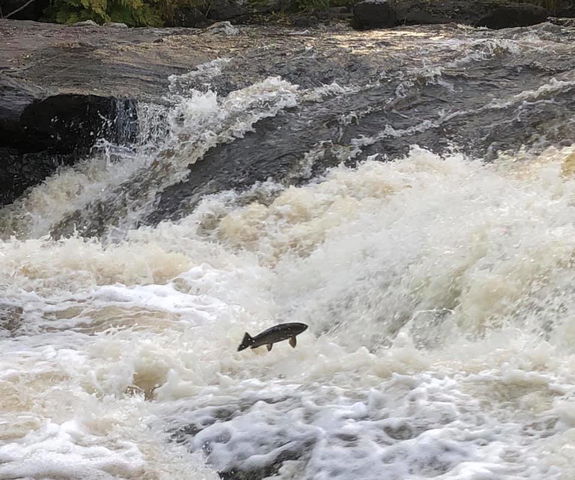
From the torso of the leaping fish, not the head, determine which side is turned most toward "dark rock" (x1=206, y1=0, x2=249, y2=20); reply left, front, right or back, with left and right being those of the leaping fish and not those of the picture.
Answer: left

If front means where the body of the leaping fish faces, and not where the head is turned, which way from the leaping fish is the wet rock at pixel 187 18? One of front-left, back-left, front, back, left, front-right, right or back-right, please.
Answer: left

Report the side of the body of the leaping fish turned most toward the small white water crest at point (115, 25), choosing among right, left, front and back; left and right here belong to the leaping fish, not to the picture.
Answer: left

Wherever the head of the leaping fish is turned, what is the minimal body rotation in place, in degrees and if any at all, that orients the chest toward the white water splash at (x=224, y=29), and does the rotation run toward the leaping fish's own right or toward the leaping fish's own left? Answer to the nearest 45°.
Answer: approximately 90° to the leaping fish's own left

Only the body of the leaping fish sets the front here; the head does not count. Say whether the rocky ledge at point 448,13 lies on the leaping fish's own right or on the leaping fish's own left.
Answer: on the leaping fish's own left

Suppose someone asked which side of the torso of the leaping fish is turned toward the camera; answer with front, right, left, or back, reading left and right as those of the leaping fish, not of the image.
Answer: right

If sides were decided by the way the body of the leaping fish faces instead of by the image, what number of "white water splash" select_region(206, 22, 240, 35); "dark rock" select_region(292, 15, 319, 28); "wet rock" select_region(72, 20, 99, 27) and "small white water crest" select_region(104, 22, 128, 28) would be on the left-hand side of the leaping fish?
4

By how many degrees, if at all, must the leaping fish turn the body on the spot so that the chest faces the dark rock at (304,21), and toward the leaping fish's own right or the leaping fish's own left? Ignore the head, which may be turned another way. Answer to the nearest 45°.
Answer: approximately 90° to the leaping fish's own left

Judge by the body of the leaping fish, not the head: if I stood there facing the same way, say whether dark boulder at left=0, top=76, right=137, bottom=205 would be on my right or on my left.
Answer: on my left
